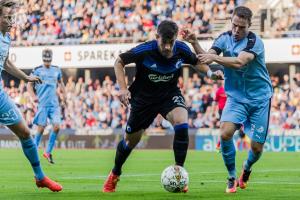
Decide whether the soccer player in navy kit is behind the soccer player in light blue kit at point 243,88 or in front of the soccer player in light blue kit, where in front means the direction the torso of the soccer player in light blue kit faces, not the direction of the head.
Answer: in front

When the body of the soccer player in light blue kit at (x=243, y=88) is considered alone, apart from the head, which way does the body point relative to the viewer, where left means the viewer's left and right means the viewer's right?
facing the viewer and to the left of the viewer

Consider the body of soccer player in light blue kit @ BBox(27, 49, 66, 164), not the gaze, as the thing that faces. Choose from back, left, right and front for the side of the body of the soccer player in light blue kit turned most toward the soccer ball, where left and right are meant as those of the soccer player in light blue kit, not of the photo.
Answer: front

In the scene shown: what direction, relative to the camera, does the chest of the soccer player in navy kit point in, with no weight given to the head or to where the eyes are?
toward the camera

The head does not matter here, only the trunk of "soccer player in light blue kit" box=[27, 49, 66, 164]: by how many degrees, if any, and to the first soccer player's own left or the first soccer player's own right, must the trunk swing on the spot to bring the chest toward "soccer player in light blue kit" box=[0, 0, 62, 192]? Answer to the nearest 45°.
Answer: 0° — they already face them

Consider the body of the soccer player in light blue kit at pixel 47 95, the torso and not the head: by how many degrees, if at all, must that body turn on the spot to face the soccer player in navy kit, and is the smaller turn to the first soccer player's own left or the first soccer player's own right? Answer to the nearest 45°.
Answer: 0° — they already face them

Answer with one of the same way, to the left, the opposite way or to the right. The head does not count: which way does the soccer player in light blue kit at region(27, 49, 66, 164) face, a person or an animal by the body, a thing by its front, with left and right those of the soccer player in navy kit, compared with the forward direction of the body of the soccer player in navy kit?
the same way

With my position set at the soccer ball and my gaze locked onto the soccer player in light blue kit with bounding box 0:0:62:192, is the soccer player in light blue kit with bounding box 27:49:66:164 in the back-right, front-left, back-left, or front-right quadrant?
front-right

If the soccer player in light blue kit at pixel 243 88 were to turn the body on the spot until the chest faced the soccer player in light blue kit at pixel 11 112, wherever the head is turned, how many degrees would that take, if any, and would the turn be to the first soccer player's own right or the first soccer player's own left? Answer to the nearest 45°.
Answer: approximately 45° to the first soccer player's own right

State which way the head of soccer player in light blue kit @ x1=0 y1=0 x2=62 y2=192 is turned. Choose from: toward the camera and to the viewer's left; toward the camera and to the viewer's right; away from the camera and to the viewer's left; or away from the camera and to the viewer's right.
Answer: toward the camera and to the viewer's right

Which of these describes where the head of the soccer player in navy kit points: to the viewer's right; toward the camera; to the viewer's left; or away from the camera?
toward the camera

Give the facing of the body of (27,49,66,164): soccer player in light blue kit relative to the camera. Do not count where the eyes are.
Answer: toward the camera

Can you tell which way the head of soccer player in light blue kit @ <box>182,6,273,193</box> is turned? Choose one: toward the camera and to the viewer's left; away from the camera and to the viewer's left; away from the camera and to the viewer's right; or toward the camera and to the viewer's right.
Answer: toward the camera and to the viewer's left

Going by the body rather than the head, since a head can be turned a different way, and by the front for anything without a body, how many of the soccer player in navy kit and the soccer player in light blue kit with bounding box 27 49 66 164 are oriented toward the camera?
2
